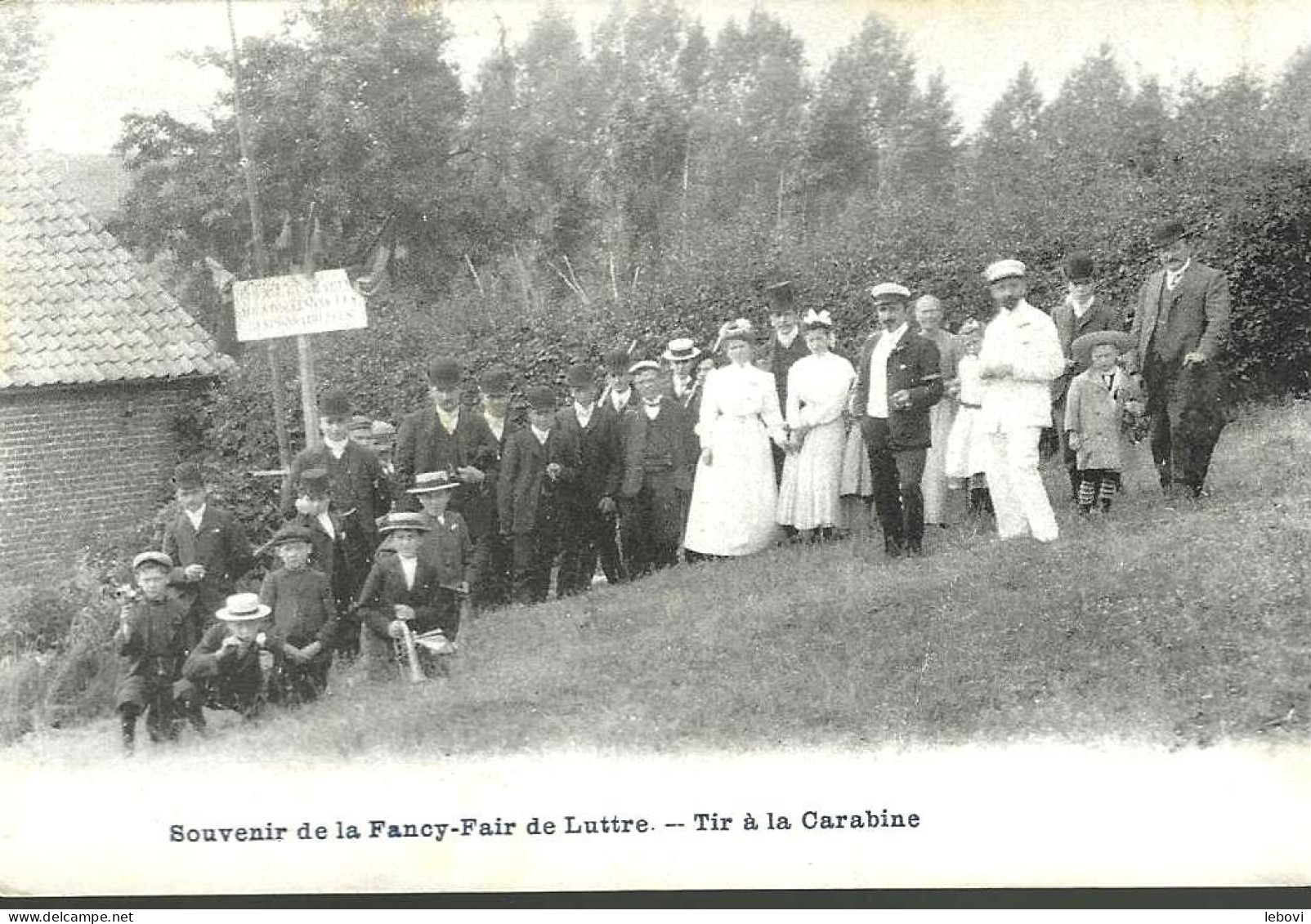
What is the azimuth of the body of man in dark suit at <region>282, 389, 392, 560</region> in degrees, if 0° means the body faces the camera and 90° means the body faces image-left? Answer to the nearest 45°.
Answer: approximately 0°

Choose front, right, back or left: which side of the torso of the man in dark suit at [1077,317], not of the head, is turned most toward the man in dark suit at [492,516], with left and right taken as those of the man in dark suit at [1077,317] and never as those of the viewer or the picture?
right

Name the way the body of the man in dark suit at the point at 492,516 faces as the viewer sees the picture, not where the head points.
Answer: toward the camera

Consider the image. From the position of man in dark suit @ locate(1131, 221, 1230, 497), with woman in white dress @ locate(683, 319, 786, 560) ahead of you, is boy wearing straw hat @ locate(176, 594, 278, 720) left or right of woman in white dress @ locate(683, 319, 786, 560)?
left

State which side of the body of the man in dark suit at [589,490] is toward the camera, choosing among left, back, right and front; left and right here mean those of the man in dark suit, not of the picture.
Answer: front

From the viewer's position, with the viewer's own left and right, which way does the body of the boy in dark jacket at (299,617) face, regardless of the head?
facing the viewer

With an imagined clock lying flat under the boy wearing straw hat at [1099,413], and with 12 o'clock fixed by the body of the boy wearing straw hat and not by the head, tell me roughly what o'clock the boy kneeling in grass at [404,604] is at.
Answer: The boy kneeling in grass is roughly at 2 o'clock from the boy wearing straw hat.

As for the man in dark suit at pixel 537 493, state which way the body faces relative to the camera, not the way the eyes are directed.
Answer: toward the camera

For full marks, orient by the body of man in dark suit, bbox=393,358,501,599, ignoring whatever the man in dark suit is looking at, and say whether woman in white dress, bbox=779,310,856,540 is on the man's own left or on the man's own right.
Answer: on the man's own left
